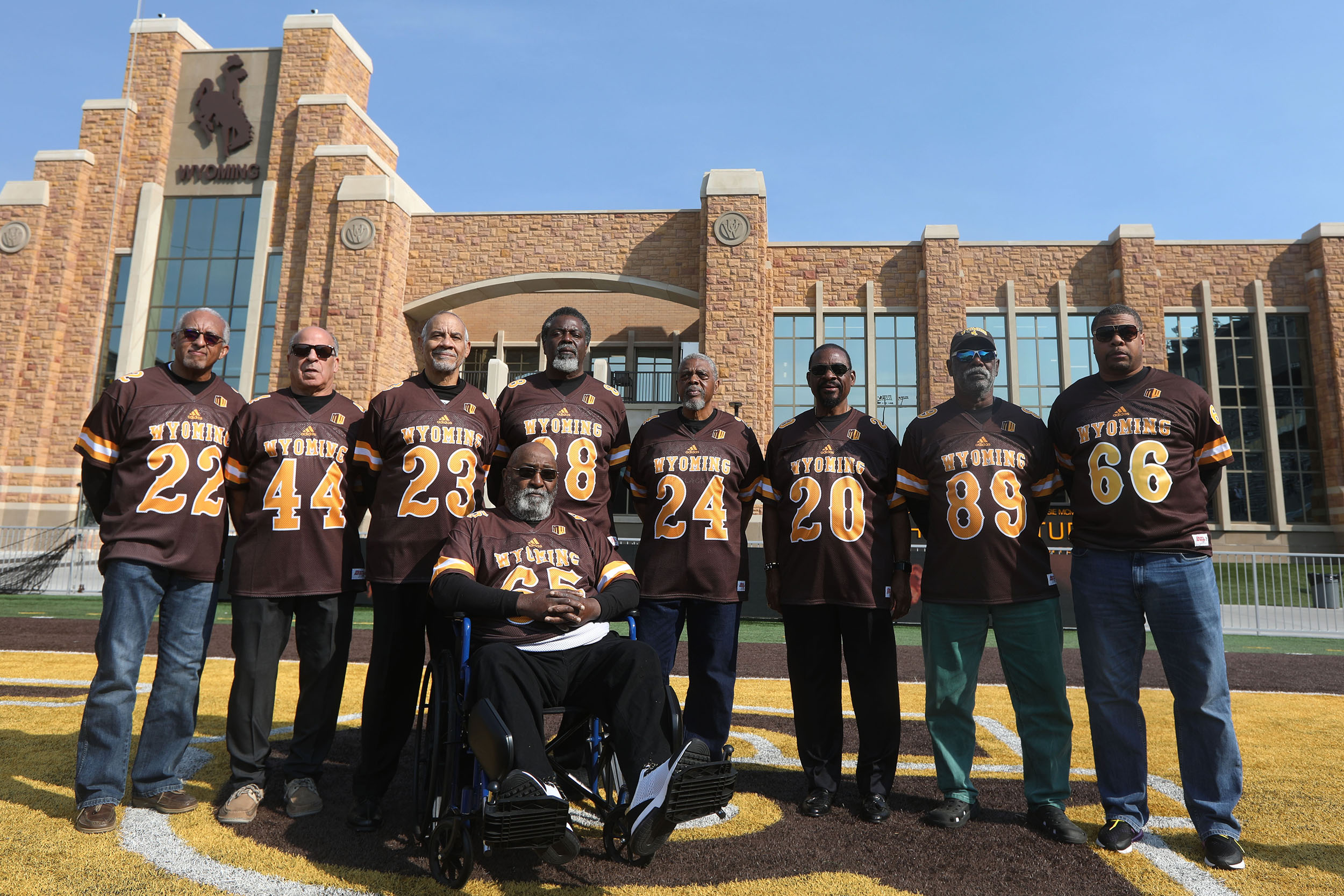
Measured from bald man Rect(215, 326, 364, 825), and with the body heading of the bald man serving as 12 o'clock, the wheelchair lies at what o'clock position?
The wheelchair is roughly at 11 o'clock from the bald man.

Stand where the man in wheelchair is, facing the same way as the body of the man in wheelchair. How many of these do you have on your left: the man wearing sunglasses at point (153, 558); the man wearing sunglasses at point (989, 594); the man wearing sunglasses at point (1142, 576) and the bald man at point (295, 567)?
2

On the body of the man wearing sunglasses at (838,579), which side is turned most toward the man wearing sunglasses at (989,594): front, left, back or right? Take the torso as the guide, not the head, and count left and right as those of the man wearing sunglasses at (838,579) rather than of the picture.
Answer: left

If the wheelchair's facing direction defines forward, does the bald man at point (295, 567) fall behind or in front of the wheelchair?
behind

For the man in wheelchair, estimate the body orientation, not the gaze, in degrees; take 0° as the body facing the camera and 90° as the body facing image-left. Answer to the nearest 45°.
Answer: approximately 0°
